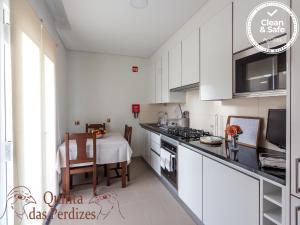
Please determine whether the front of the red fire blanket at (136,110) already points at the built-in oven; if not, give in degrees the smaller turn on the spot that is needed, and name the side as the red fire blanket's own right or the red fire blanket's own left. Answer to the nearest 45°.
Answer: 0° — it already faces it

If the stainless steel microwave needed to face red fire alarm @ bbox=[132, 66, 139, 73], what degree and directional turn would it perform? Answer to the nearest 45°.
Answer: approximately 90° to its right

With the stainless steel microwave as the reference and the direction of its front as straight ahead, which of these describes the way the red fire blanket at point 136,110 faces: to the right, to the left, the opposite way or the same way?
to the left

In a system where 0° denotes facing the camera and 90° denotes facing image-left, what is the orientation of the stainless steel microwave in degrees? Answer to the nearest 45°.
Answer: approximately 45°

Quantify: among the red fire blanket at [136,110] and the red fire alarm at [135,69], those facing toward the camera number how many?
2

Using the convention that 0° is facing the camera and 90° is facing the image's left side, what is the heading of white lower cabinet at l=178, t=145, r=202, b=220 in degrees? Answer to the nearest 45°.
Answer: approximately 90°

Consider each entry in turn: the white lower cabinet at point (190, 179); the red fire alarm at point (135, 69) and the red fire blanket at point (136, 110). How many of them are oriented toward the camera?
2

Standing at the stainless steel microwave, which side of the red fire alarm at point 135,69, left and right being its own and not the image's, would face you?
front

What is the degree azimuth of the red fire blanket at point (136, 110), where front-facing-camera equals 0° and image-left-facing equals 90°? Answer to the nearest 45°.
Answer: approximately 0°

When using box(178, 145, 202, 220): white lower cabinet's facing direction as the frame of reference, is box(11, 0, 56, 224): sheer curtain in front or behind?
in front
